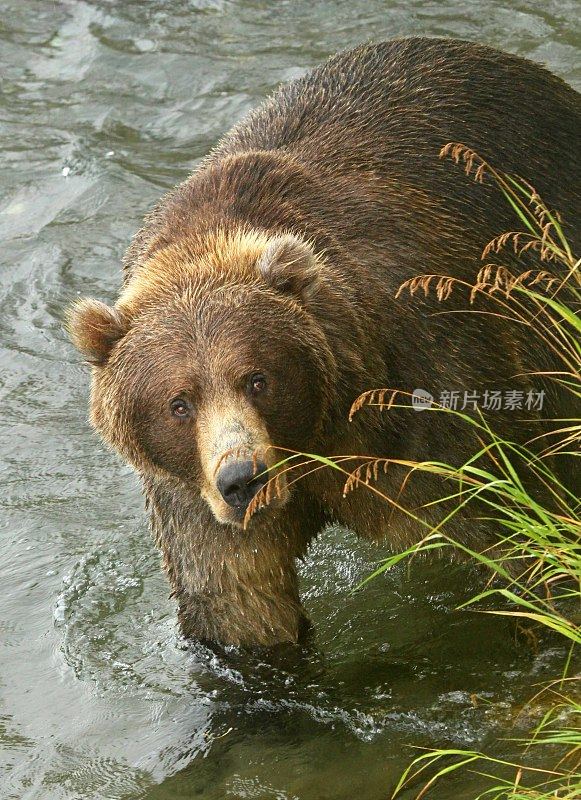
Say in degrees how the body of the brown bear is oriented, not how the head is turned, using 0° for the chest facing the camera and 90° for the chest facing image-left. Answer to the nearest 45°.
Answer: approximately 45°
